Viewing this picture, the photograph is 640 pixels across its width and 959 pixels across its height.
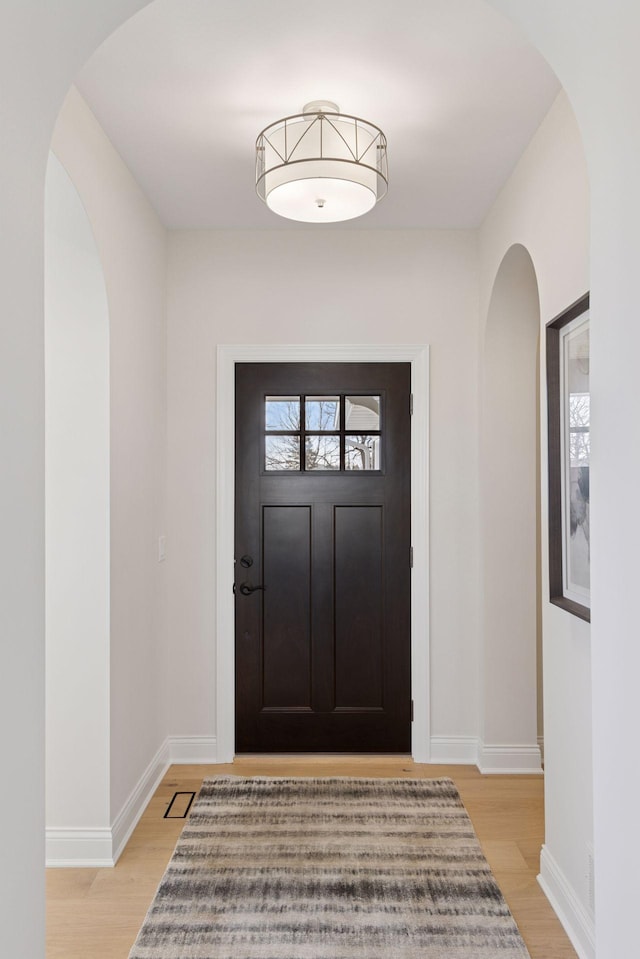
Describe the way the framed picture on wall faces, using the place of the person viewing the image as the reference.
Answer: facing to the left of the viewer

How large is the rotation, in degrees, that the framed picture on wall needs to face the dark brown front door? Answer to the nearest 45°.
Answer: approximately 45° to its right
